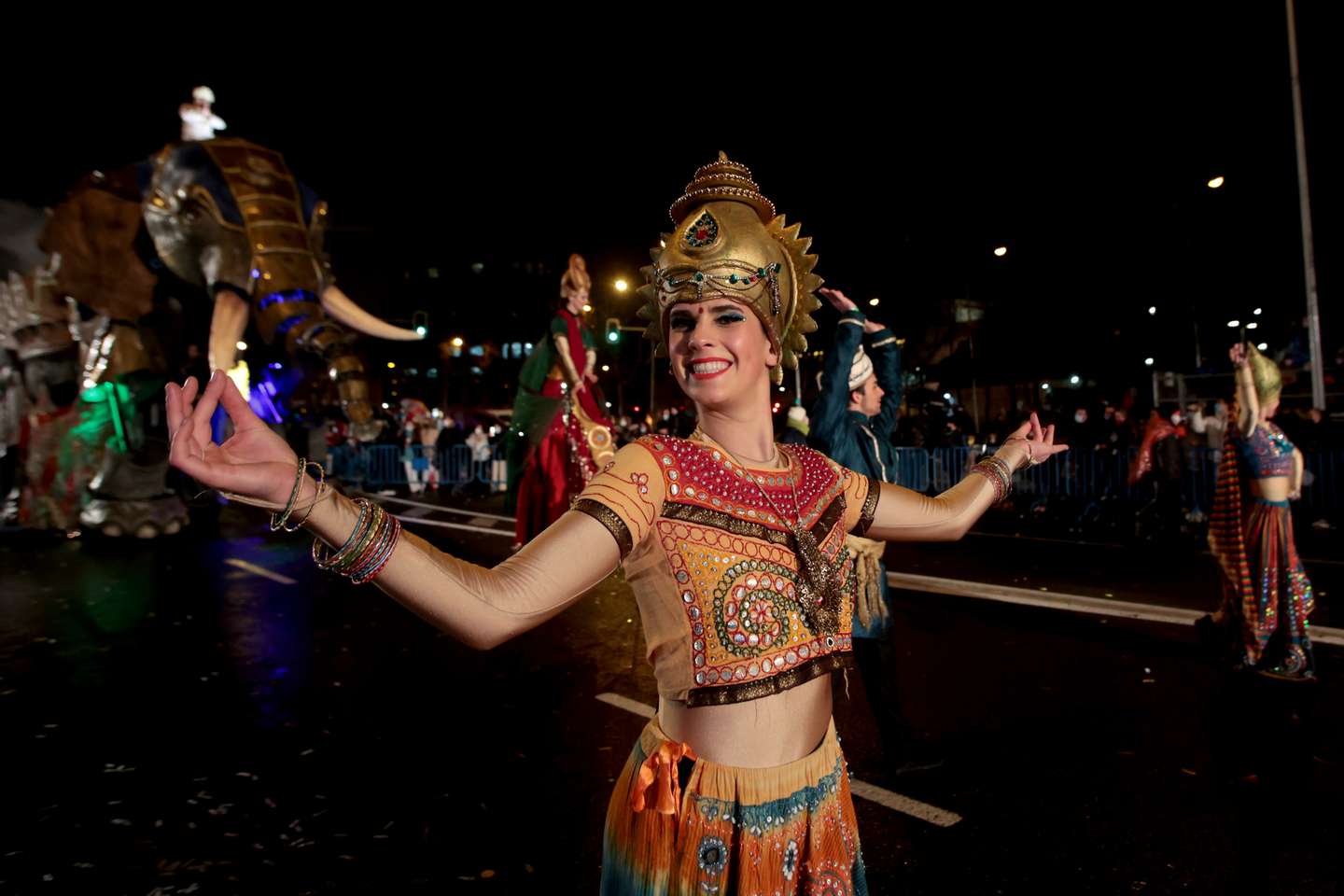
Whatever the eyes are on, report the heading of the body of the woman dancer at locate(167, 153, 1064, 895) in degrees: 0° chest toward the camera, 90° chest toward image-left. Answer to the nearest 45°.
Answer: approximately 315°
